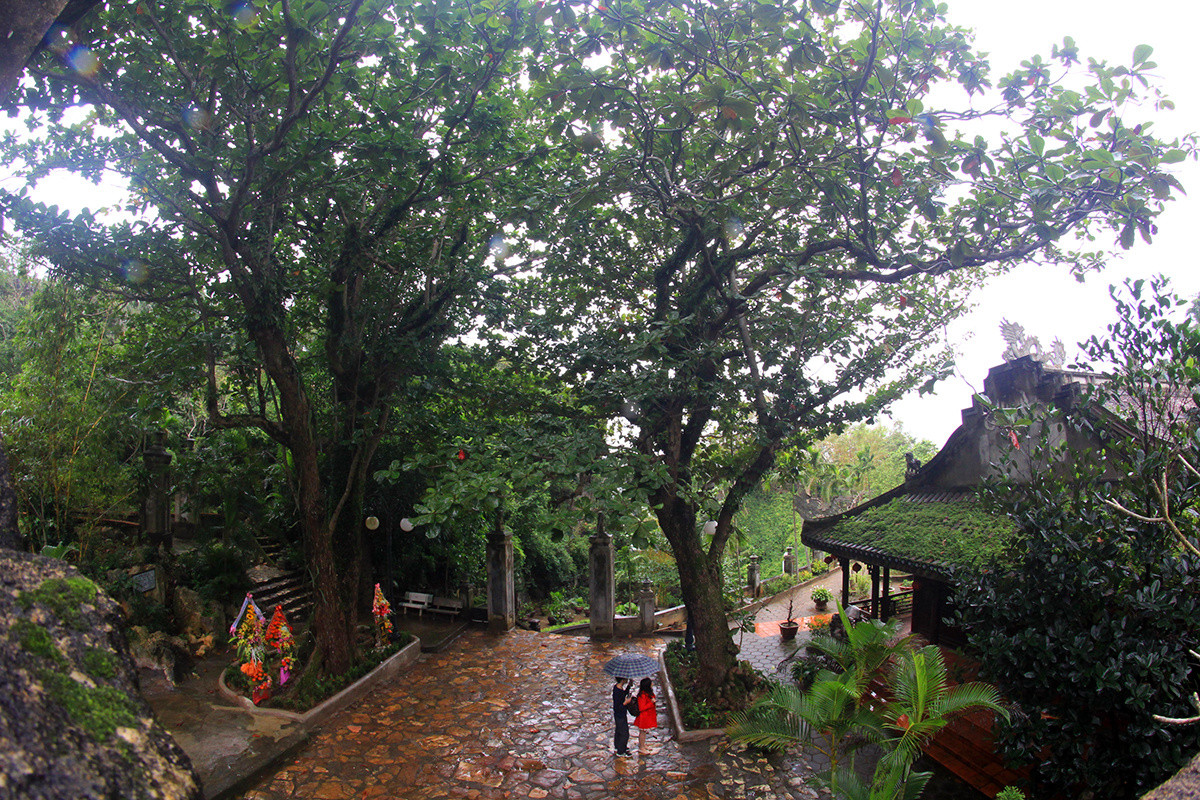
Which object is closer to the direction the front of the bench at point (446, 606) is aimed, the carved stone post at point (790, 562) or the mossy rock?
the mossy rock

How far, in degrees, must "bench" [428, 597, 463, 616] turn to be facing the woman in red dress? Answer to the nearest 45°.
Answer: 0° — it already faces them

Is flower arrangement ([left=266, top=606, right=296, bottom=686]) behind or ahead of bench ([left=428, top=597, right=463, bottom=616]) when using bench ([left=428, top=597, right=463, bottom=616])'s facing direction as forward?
ahead

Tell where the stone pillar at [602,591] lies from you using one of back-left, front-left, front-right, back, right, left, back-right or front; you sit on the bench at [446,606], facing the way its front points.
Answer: front-left

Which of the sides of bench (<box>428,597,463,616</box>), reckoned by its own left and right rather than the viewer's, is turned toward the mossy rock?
front

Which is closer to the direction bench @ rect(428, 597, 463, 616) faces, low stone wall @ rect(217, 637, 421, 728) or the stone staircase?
the low stone wall

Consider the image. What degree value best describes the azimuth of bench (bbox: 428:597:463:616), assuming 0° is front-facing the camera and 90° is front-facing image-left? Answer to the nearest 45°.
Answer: approximately 0°

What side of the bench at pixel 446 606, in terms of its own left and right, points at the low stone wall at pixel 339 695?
front

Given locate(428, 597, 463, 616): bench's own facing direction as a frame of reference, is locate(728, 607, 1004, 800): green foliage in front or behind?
in front

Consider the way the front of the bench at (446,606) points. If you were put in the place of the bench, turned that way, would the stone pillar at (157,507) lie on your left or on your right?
on your right
